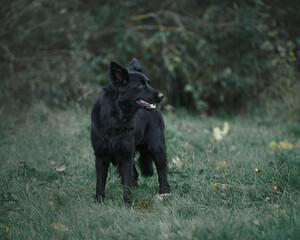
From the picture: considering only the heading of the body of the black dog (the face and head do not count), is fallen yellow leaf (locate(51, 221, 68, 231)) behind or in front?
in front

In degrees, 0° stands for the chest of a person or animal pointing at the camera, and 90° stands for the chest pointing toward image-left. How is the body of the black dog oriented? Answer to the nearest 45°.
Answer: approximately 45°
